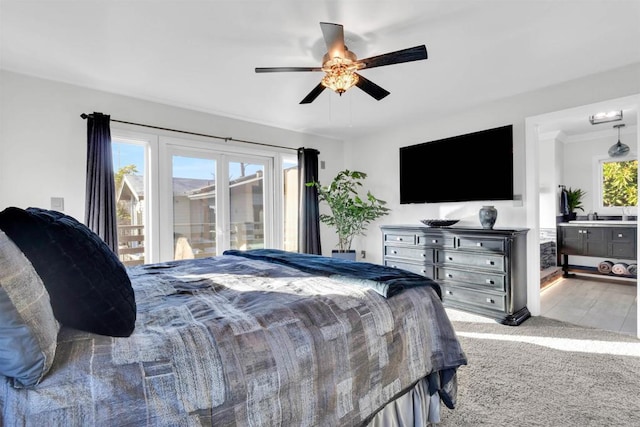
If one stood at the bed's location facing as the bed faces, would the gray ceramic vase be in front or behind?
in front

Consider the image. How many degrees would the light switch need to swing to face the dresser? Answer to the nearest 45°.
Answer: approximately 45° to its left

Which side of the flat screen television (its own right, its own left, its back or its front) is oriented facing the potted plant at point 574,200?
back

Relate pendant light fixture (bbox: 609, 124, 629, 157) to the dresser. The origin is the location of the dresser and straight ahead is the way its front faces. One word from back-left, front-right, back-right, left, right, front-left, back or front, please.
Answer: back

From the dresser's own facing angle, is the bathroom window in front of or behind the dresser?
behind

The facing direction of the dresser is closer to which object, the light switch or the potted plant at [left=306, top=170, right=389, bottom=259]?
the light switch

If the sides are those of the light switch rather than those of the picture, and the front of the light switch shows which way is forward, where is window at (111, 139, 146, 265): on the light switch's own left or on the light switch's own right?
on the light switch's own left

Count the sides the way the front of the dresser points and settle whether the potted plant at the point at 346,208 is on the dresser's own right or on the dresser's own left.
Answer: on the dresser's own right
